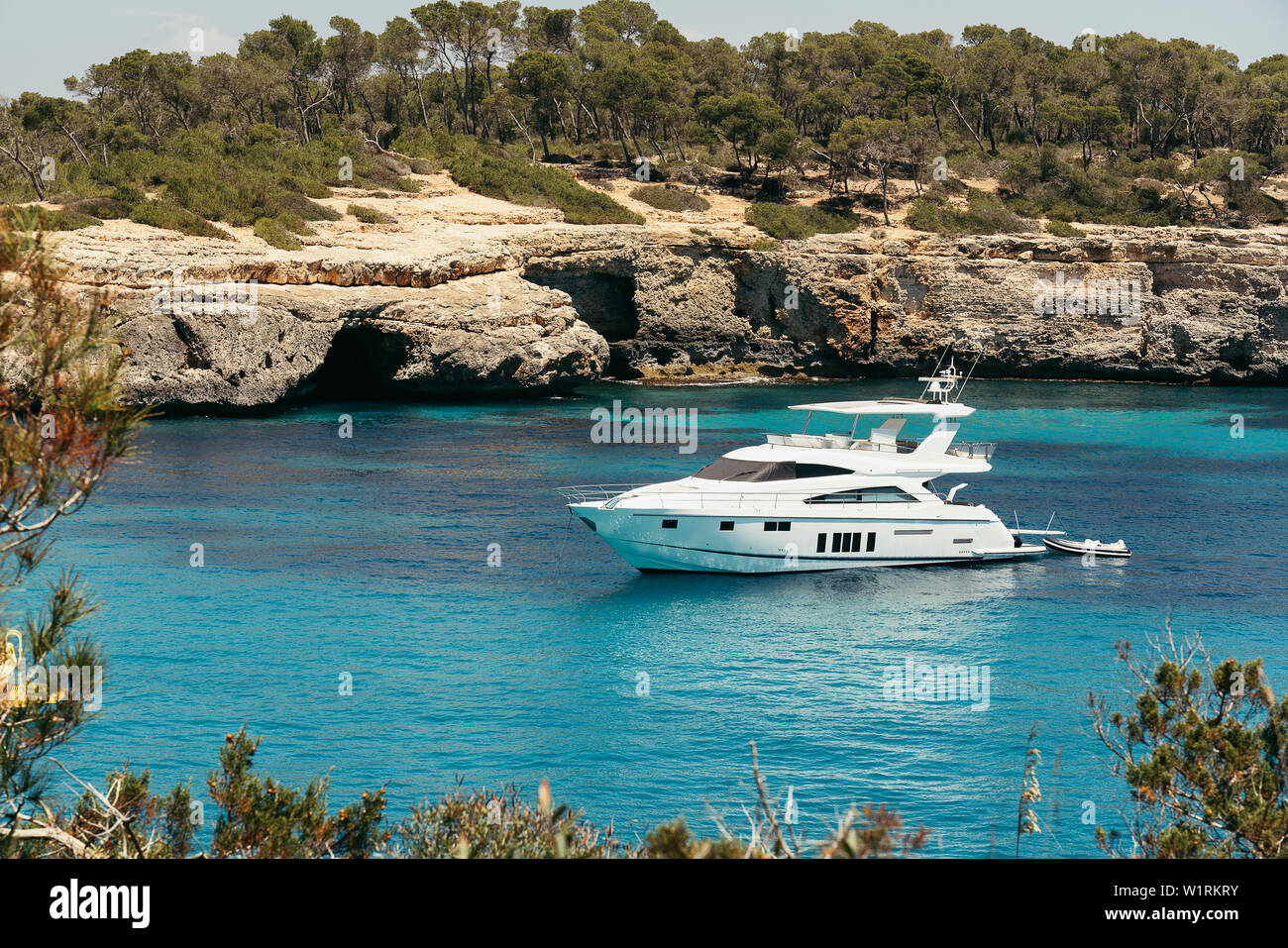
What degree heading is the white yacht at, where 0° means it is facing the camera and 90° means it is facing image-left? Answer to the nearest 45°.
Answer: approximately 90°
